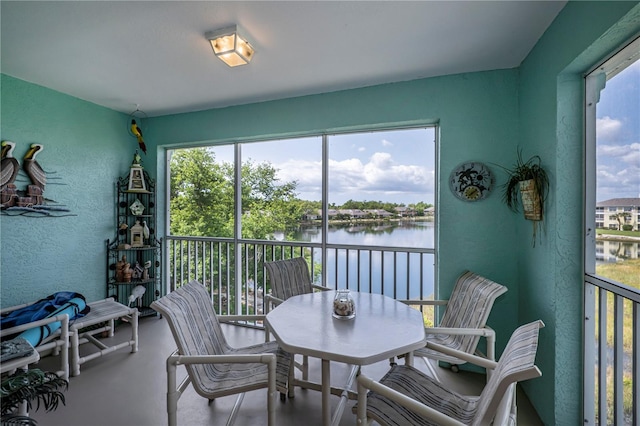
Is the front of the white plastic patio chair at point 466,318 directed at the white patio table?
yes

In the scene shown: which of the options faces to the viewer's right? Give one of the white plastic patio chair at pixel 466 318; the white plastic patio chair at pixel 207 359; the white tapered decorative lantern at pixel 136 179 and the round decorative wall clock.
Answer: the white plastic patio chair at pixel 207 359

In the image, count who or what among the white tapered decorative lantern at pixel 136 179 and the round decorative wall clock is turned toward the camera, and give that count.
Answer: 2

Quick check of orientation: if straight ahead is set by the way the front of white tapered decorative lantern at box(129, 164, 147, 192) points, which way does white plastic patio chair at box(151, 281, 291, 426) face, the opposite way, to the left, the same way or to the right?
to the left

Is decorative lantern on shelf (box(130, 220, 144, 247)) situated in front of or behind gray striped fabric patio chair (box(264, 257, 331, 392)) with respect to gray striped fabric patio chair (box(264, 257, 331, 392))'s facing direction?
behind

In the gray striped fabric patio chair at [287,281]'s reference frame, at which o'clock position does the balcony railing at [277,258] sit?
The balcony railing is roughly at 7 o'clock from the gray striped fabric patio chair.

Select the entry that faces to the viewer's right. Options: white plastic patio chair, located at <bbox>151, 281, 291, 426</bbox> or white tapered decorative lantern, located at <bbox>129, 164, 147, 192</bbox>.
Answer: the white plastic patio chair

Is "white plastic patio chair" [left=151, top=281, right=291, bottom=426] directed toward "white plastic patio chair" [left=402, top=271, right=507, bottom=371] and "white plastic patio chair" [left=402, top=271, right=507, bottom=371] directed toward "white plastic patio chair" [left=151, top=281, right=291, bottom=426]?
yes

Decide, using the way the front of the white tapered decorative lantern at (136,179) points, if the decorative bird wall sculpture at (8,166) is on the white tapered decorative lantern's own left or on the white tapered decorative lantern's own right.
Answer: on the white tapered decorative lantern's own right

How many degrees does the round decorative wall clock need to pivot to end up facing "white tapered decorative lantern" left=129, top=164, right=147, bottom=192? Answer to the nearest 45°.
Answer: approximately 90° to its right

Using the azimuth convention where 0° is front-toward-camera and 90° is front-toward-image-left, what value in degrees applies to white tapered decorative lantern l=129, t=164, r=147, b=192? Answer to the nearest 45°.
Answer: approximately 0°
